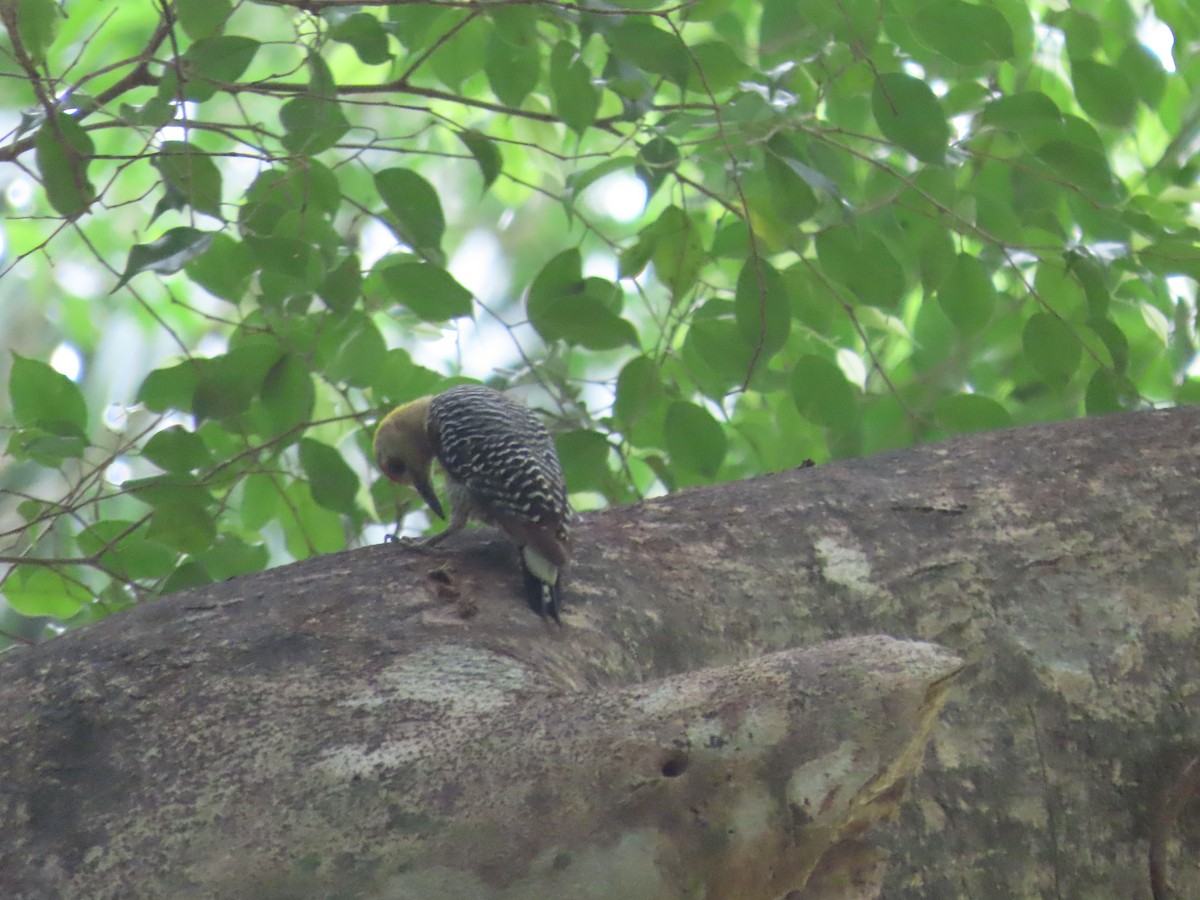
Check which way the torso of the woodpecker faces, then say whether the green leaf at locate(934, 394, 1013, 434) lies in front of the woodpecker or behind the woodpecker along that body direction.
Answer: behind

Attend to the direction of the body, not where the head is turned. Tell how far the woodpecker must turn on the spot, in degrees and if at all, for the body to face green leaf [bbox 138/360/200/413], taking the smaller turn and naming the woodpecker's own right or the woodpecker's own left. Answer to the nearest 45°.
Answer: approximately 45° to the woodpecker's own left

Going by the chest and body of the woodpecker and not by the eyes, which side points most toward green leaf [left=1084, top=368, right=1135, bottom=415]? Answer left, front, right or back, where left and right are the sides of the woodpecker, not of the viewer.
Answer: back

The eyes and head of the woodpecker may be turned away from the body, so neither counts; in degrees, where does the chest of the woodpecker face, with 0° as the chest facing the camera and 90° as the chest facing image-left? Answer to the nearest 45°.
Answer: approximately 90°

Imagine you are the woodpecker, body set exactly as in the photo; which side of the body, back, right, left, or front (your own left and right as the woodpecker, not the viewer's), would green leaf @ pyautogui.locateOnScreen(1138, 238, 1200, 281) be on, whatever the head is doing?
right

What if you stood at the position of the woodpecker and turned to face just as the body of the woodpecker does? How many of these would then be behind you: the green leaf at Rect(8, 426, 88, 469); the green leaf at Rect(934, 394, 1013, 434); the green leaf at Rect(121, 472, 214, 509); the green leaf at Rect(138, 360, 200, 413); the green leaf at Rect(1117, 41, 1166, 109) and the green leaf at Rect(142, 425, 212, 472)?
2
